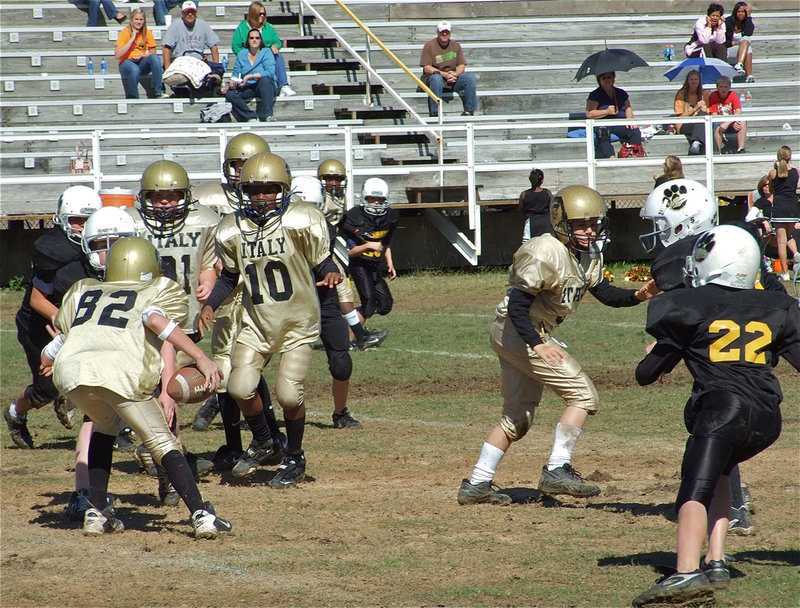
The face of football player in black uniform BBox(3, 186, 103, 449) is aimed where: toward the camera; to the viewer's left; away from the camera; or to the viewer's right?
to the viewer's right

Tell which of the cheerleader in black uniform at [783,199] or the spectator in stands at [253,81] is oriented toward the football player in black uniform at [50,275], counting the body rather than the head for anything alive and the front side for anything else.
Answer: the spectator in stands at [253,81]

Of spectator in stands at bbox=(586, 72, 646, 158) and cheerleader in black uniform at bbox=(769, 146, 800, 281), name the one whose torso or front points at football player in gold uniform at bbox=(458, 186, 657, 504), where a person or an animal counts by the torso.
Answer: spectator in stands at bbox=(586, 72, 646, 158)

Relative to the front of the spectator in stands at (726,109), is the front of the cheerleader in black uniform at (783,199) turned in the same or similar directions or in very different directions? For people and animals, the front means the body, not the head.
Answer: very different directions

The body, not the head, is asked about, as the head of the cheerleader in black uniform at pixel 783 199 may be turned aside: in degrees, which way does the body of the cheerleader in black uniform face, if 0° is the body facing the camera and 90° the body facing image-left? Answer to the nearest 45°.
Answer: approximately 180°

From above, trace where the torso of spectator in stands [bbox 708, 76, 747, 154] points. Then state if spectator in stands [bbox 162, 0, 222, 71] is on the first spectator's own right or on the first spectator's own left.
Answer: on the first spectator's own right

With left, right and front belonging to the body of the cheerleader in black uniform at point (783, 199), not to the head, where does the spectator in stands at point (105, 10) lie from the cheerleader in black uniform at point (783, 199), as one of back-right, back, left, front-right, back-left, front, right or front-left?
left

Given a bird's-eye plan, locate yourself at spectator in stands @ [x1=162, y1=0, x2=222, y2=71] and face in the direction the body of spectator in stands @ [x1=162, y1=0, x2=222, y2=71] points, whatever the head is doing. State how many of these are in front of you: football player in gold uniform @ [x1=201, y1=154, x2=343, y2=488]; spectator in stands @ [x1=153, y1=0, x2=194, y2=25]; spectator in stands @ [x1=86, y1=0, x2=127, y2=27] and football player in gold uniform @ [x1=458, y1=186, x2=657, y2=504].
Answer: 2

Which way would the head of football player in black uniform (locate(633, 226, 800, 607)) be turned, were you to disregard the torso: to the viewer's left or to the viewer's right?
to the viewer's left
